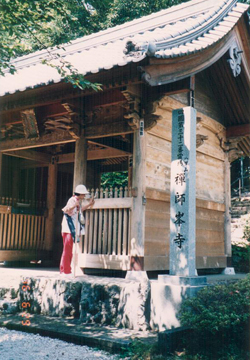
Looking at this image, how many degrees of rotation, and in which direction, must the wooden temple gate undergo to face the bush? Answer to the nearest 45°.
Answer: approximately 45° to its left

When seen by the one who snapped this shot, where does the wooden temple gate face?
facing the viewer and to the left of the viewer

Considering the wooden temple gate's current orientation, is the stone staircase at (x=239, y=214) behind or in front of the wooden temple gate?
behind

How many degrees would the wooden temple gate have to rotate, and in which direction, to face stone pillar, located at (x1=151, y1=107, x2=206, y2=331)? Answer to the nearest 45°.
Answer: approximately 45° to its left

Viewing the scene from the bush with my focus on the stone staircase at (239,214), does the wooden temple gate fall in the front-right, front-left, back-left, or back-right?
front-left
